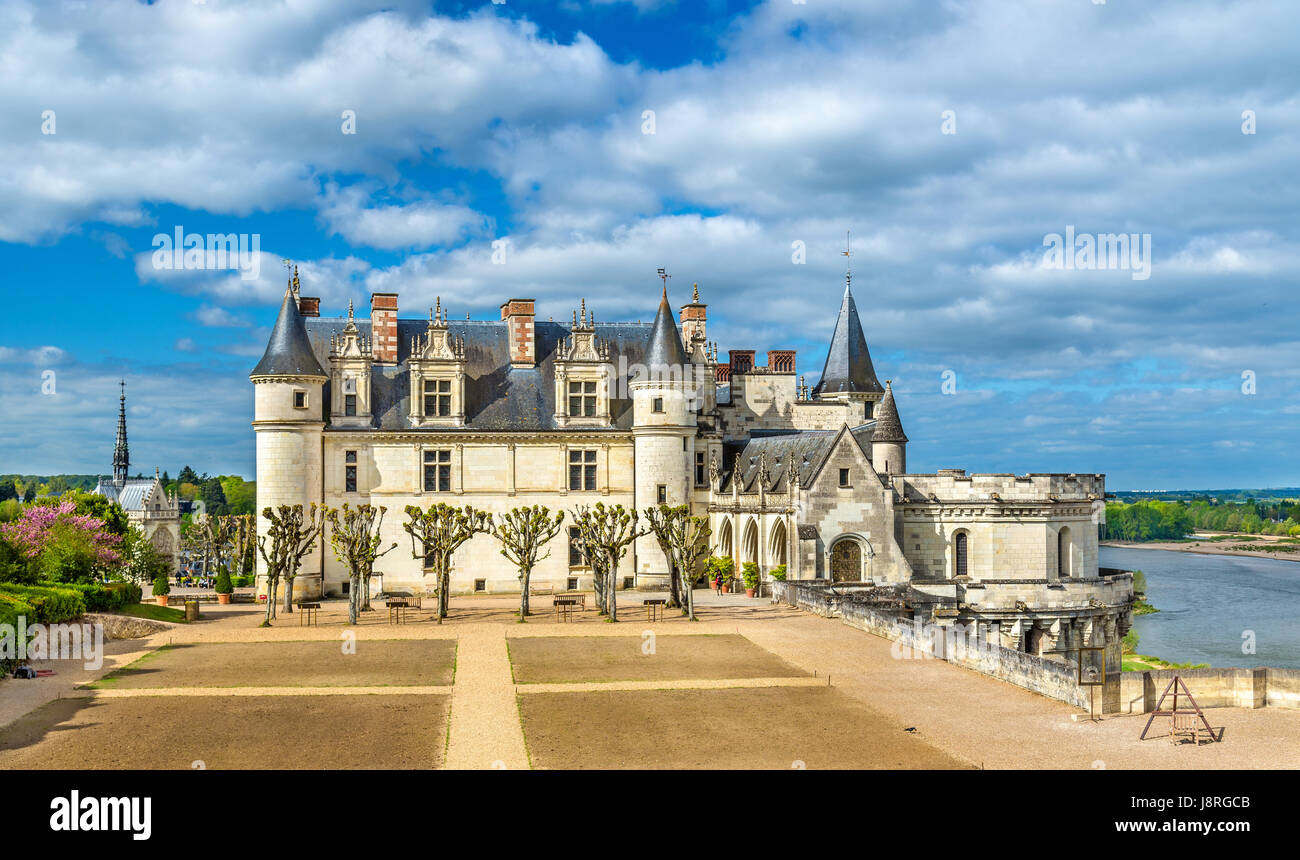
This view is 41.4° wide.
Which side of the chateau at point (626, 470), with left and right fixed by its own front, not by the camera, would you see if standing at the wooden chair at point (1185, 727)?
front

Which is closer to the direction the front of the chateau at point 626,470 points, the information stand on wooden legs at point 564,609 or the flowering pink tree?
the information stand on wooden legs

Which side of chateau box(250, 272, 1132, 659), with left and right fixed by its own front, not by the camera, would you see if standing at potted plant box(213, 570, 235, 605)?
right

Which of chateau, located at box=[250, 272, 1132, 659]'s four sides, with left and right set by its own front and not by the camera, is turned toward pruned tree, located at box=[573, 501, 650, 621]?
front

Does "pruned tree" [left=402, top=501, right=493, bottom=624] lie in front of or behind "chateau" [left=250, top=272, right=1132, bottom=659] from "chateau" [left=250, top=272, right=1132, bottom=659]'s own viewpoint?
in front

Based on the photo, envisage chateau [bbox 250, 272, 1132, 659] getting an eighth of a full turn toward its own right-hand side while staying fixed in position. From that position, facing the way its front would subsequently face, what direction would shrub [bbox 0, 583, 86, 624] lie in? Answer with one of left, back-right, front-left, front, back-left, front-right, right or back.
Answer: front

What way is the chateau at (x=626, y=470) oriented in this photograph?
toward the camera

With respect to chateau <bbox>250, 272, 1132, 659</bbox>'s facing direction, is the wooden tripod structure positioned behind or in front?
in front

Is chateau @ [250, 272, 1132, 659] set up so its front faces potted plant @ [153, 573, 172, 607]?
no

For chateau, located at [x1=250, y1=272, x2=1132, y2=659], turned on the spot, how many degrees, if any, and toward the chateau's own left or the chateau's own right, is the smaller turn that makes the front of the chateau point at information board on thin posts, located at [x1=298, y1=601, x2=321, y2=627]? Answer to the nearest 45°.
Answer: approximately 45° to the chateau's own right

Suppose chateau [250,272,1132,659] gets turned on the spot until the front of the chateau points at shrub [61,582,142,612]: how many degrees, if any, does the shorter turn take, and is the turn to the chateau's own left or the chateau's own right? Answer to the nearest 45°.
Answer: approximately 45° to the chateau's own right

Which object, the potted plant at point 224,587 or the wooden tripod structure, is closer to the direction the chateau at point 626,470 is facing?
the wooden tripod structure
